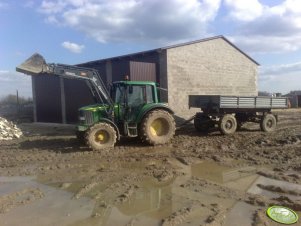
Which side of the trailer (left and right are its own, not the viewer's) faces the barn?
right

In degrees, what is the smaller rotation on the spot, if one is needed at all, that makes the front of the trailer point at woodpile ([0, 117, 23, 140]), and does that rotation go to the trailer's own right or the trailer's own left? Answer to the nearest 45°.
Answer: approximately 45° to the trailer's own right

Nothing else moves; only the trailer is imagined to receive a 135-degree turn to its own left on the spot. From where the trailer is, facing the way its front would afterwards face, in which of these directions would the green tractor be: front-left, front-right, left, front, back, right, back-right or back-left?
back-right

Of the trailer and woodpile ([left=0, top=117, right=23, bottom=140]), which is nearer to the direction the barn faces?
the woodpile

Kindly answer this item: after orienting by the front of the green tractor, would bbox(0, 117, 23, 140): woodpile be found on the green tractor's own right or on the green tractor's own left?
on the green tractor's own right

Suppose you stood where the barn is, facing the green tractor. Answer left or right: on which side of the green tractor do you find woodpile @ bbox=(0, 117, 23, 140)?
right

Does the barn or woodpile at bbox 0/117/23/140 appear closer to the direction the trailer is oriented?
the woodpile

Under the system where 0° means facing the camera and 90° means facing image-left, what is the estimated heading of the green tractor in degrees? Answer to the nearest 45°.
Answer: approximately 45°

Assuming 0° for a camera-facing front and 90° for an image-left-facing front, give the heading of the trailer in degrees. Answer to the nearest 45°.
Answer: approximately 45°

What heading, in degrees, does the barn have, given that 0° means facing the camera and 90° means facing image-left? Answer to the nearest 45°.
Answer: approximately 45°
